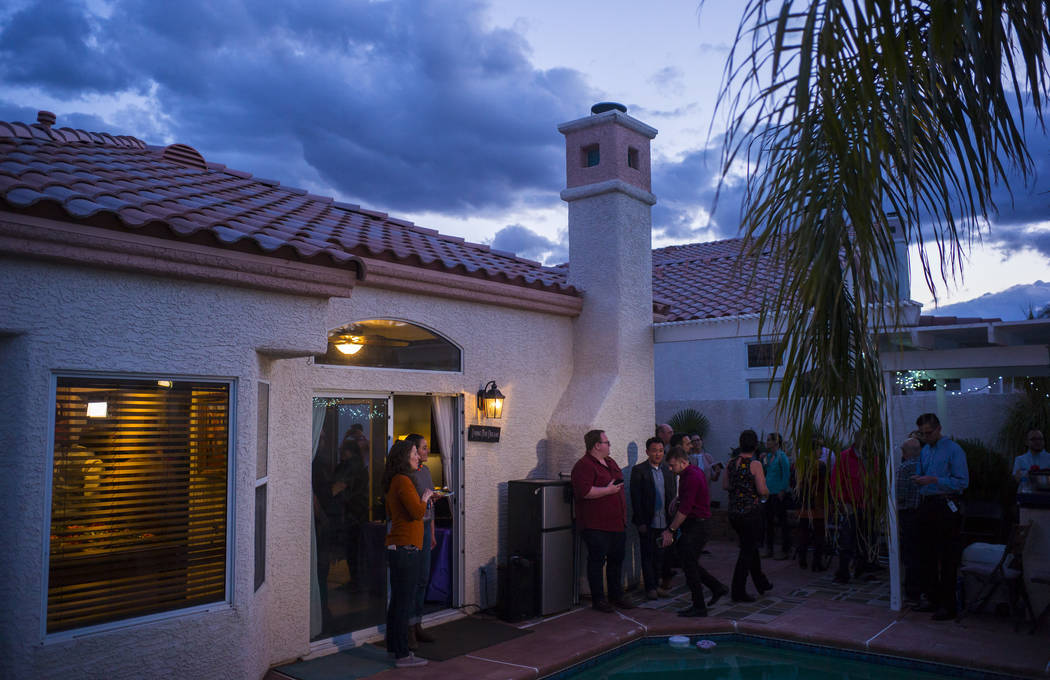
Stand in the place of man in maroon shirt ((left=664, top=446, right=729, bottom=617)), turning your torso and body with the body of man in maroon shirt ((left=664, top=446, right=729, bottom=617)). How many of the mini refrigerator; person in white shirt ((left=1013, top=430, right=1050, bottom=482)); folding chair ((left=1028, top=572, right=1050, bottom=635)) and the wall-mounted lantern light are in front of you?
2

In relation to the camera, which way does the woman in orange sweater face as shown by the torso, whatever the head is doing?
to the viewer's right

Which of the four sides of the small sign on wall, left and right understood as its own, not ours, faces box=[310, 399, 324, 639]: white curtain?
right

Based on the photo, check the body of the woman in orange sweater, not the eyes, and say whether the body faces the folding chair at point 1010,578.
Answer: yes

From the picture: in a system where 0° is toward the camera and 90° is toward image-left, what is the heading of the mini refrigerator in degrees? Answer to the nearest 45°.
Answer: approximately 315°

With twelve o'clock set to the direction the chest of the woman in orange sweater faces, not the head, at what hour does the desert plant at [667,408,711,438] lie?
The desert plant is roughly at 10 o'clock from the woman in orange sweater.

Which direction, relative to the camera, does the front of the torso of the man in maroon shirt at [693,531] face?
to the viewer's left

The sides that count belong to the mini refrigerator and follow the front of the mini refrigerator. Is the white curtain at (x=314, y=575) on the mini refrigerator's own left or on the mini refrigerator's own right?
on the mini refrigerator's own right

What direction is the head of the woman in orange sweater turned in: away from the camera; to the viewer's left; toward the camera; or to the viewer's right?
to the viewer's right

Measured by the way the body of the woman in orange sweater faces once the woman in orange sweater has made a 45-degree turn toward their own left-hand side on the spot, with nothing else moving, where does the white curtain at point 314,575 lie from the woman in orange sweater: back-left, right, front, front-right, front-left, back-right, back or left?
left

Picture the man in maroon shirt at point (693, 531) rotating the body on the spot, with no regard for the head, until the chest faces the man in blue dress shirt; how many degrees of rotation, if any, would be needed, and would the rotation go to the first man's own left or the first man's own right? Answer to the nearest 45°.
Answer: approximately 180°

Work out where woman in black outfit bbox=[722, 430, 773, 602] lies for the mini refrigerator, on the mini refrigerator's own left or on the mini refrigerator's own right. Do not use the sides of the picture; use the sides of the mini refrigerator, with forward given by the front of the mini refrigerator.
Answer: on the mini refrigerator's own left
